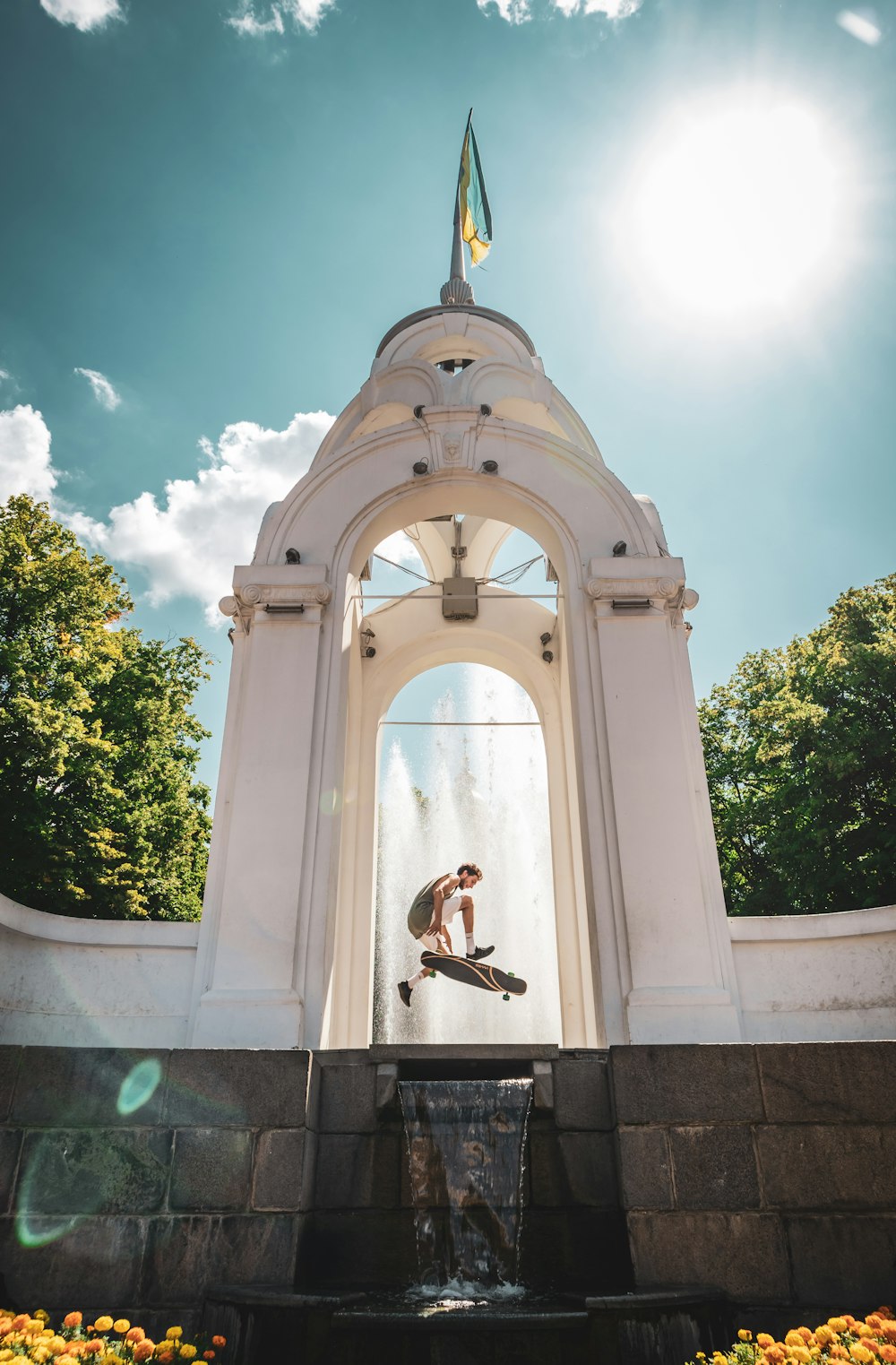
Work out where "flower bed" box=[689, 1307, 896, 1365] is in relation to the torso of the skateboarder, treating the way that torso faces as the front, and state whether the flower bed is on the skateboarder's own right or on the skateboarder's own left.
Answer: on the skateboarder's own right

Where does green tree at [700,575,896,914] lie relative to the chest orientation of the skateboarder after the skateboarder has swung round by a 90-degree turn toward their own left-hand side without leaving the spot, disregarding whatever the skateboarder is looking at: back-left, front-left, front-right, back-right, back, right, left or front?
front-right

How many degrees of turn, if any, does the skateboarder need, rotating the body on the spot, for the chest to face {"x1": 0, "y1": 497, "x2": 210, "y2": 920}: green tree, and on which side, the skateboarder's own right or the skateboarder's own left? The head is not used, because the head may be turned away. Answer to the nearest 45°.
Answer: approximately 135° to the skateboarder's own left

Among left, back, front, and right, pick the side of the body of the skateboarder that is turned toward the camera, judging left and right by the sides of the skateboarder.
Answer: right
